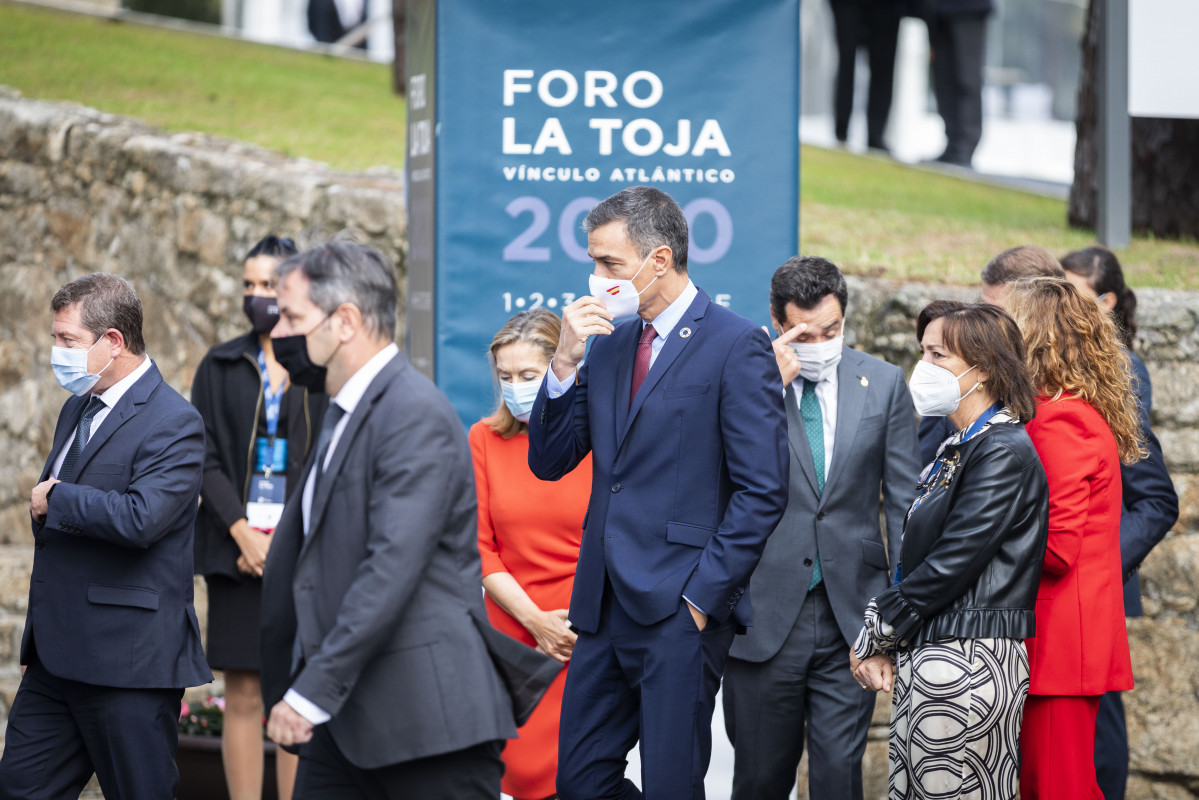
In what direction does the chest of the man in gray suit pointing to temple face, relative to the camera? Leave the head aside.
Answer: toward the camera

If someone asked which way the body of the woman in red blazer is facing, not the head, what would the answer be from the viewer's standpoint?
to the viewer's left

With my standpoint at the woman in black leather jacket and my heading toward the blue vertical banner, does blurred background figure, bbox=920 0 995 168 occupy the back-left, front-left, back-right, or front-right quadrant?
front-right

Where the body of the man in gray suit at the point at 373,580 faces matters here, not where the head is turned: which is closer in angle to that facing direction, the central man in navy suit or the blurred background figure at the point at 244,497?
the blurred background figure

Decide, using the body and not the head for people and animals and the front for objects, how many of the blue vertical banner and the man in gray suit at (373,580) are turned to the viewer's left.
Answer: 1

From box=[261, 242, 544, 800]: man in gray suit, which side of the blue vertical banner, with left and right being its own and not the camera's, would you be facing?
front

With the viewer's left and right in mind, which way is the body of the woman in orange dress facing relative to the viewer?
facing the viewer and to the right of the viewer

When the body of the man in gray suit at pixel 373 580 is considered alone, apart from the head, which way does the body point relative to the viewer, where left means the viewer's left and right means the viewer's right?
facing to the left of the viewer

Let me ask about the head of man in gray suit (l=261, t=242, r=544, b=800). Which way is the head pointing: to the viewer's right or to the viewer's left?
to the viewer's left
